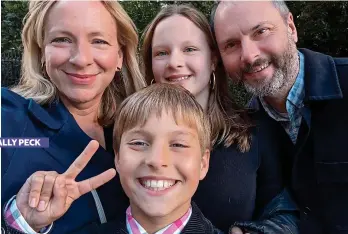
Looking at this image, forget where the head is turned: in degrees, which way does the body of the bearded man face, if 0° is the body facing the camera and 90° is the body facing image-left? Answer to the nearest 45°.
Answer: approximately 45°

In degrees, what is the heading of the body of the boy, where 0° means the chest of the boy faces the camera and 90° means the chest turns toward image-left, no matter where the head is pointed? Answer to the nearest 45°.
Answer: approximately 0°

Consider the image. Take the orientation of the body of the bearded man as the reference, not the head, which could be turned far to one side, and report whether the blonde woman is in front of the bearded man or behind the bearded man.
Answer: in front

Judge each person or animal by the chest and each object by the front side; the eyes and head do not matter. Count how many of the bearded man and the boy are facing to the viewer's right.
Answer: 0

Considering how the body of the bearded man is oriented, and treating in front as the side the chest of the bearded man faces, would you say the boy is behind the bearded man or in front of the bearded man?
in front
